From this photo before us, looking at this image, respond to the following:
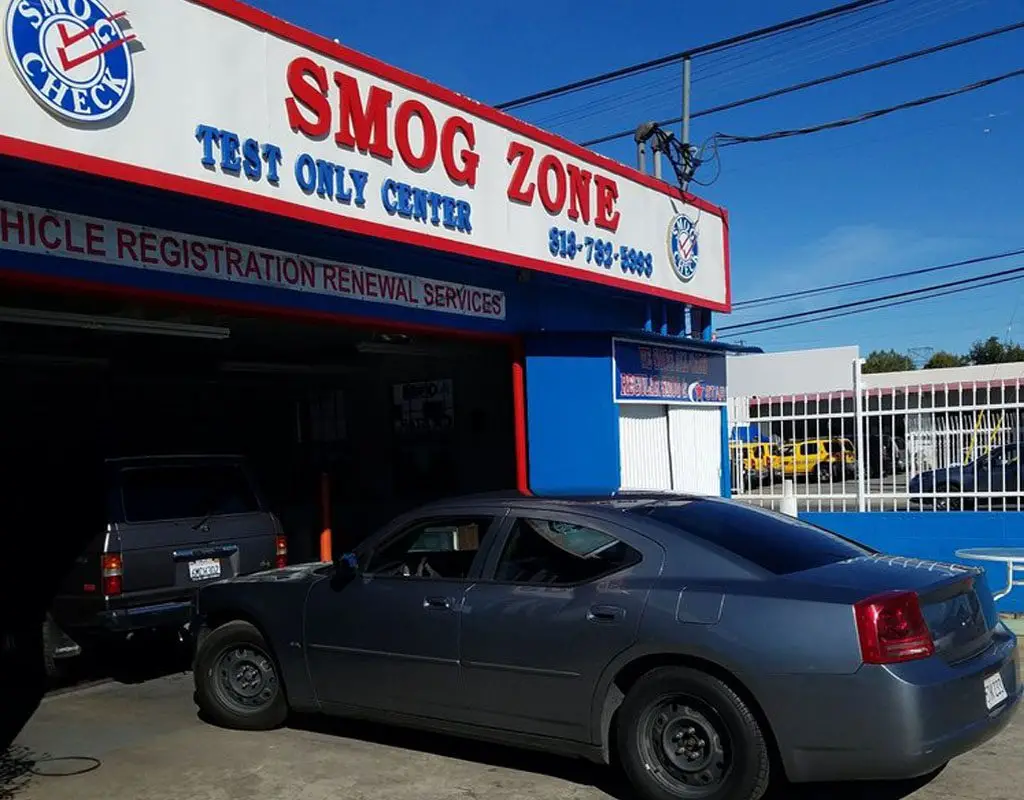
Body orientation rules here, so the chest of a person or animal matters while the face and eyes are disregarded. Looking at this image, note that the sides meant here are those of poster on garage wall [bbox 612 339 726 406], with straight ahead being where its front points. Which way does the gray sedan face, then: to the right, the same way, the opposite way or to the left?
the opposite way

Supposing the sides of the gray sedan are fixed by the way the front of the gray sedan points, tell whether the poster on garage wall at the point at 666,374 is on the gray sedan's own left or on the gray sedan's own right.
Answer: on the gray sedan's own right

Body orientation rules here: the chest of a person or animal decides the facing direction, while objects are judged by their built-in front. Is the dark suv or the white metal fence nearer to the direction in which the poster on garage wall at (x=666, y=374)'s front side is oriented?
the white metal fence

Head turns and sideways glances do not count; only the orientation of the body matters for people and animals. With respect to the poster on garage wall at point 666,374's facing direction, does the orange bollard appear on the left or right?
on its right

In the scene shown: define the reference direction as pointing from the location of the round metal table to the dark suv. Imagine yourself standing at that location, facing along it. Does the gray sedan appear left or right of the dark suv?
left

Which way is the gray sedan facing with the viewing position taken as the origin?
facing away from the viewer and to the left of the viewer

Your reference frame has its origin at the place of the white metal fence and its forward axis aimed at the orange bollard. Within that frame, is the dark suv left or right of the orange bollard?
left

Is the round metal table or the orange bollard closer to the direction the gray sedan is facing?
the orange bollard

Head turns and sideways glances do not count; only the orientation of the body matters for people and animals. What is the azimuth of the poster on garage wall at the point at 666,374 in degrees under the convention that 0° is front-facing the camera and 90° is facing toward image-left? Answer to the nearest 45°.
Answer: approximately 315°

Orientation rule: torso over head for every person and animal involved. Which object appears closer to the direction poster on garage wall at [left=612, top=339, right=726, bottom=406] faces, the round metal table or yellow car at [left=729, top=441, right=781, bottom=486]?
the round metal table

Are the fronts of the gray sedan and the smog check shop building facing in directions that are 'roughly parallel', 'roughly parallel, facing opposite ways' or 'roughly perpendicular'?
roughly parallel, facing opposite ways

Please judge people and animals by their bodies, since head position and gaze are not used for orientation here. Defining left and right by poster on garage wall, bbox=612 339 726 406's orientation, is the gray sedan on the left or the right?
on its right

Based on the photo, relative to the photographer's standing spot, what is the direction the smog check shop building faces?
facing the viewer and to the right of the viewer

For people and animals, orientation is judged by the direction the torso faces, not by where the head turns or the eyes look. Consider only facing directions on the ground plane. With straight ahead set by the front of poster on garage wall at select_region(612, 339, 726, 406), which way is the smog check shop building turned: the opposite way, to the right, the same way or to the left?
the same way

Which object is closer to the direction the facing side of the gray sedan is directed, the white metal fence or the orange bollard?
the orange bollard
